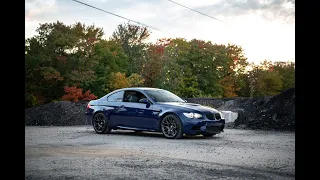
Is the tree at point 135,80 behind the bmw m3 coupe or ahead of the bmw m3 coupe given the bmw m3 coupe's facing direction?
behind

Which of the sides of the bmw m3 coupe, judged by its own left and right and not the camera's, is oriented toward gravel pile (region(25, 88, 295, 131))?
left

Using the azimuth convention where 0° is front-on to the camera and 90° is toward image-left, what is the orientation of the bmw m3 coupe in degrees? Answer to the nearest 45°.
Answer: approximately 315°

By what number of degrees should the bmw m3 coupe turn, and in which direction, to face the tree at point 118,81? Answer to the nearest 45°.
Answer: approximately 135° to its left

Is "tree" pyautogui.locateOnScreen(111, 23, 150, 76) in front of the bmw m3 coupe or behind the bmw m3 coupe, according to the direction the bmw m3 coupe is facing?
behind

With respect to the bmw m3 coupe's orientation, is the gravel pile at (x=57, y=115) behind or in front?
behind

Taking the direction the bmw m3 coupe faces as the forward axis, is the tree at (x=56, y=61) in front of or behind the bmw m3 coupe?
behind
